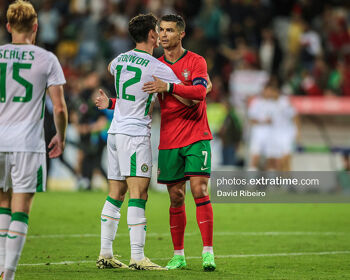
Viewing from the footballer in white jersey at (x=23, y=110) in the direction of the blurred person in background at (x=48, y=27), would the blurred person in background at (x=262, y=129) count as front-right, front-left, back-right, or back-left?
front-right

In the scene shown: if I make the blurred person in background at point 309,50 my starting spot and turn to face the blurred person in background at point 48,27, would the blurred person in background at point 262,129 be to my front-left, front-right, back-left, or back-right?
front-left

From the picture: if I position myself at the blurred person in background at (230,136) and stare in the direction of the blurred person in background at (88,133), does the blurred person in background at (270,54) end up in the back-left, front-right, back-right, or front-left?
back-right

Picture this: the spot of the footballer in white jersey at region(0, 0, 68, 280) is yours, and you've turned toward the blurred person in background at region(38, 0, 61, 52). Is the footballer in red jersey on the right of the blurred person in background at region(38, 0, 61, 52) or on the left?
right
